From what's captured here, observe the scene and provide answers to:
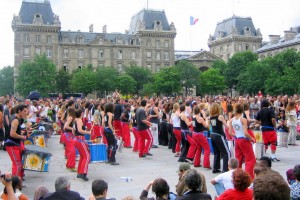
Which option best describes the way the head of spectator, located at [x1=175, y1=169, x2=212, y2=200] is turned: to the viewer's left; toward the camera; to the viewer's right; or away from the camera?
away from the camera

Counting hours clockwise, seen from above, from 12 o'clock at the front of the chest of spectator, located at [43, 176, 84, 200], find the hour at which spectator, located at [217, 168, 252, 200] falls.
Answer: spectator, located at [217, 168, 252, 200] is roughly at 4 o'clock from spectator, located at [43, 176, 84, 200].

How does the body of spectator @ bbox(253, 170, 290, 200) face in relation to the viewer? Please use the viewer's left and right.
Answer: facing away from the viewer

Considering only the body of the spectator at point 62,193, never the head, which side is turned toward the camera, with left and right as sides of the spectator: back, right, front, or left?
back

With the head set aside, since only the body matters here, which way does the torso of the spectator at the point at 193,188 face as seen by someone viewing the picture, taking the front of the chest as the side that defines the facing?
away from the camera

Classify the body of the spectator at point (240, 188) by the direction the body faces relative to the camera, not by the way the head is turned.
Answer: away from the camera

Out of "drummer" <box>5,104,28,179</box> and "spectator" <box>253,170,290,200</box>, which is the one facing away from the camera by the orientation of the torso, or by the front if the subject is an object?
the spectator

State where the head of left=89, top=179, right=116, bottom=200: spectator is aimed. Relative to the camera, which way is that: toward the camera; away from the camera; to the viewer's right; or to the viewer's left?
away from the camera

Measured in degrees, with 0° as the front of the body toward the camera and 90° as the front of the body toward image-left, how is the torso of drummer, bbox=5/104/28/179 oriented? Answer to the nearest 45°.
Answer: approximately 270°

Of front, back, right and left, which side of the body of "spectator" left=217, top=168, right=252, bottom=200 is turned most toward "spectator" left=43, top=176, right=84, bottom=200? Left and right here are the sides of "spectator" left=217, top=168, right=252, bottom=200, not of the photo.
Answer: left

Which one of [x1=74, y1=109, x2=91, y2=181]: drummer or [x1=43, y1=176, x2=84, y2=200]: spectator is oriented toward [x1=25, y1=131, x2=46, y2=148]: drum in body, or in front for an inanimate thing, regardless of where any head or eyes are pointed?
the spectator
